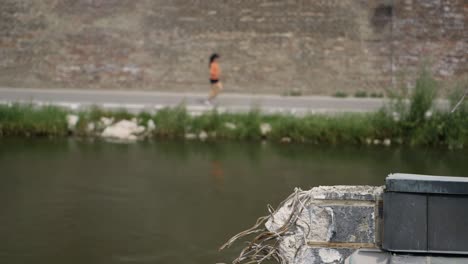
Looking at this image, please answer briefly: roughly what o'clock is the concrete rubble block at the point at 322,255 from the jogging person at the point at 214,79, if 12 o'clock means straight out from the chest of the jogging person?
The concrete rubble block is roughly at 3 o'clock from the jogging person.

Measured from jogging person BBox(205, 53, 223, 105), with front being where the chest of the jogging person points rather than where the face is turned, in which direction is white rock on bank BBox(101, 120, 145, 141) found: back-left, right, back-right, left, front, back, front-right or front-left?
back-right

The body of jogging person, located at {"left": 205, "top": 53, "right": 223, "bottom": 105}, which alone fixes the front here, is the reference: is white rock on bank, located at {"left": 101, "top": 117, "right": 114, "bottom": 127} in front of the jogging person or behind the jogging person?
behind

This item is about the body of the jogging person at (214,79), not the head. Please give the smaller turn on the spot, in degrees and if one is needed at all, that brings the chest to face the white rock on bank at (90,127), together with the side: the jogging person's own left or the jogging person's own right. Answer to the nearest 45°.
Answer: approximately 135° to the jogging person's own right

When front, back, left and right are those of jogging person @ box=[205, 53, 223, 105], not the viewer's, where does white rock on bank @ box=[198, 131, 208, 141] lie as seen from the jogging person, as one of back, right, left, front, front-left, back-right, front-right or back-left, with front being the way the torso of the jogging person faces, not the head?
right

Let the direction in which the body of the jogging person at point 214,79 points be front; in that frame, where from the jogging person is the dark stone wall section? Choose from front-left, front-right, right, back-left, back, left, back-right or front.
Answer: right

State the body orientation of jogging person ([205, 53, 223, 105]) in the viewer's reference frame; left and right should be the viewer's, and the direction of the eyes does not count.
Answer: facing to the right of the viewer
